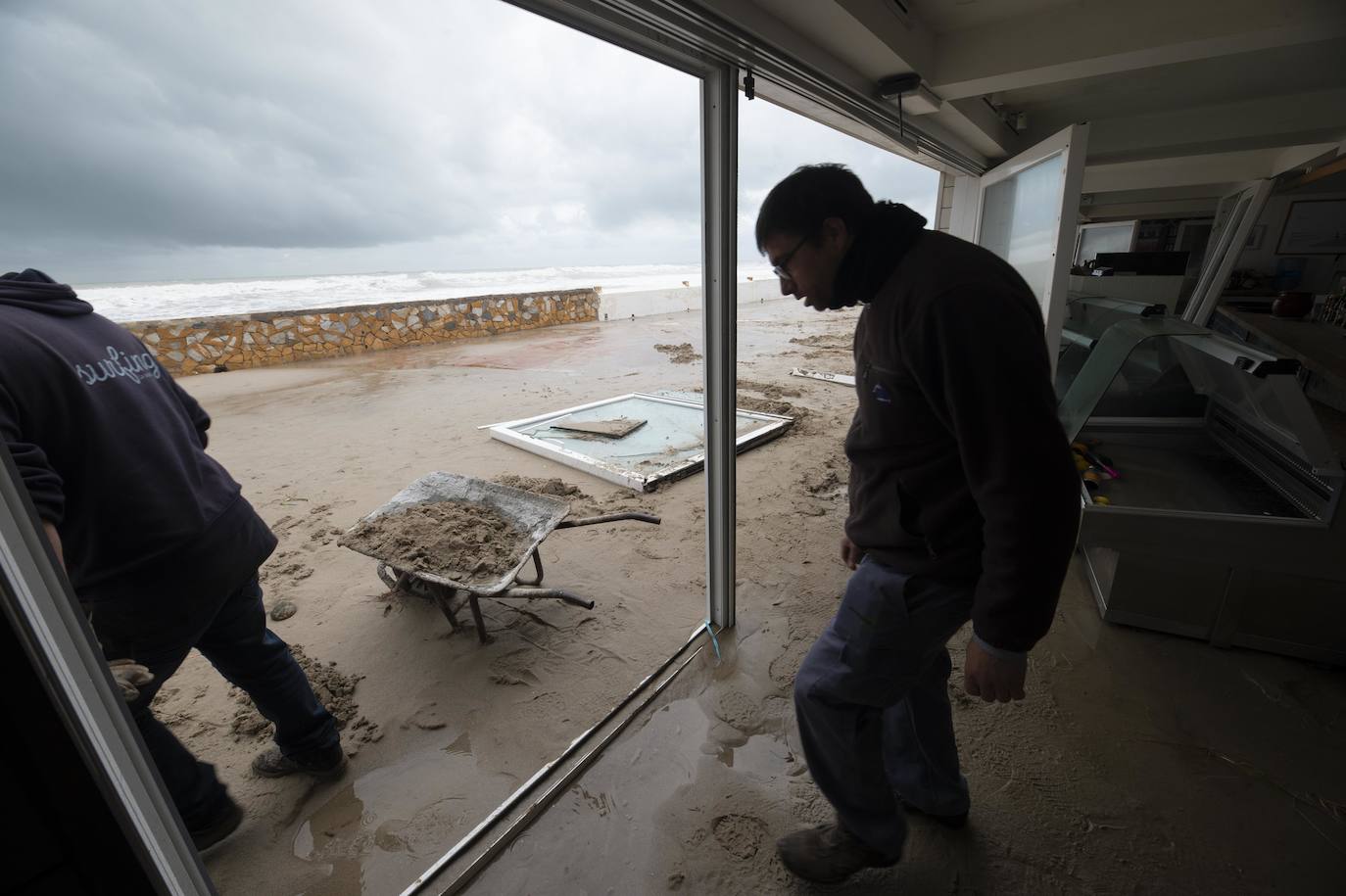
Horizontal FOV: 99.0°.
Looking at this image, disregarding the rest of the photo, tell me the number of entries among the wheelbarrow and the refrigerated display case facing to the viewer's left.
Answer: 2

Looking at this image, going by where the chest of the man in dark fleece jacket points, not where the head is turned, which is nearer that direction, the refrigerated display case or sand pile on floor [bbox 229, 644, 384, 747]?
the sand pile on floor

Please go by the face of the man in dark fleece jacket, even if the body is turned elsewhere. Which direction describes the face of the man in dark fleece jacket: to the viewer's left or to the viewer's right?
to the viewer's left

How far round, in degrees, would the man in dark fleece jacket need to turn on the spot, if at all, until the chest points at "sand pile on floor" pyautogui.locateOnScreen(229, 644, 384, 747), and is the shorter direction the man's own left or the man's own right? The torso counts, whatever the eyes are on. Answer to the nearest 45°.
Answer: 0° — they already face it

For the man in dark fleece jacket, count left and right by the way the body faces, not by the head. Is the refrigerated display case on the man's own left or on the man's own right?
on the man's own right

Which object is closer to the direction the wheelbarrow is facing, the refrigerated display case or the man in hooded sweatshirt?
the man in hooded sweatshirt

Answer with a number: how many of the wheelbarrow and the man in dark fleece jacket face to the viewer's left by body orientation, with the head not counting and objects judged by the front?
2

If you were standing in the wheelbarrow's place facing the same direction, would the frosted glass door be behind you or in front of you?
behind

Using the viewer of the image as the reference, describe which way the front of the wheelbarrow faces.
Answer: facing to the left of the viewer

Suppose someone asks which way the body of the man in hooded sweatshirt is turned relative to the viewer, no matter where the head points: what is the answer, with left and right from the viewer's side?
facing away from the viewer and to the left of the viewer

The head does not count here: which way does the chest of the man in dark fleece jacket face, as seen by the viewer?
to the viewer's left

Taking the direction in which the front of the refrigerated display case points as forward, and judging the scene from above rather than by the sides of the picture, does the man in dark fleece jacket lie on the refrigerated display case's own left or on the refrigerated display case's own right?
on the refrigerated display case's own left
